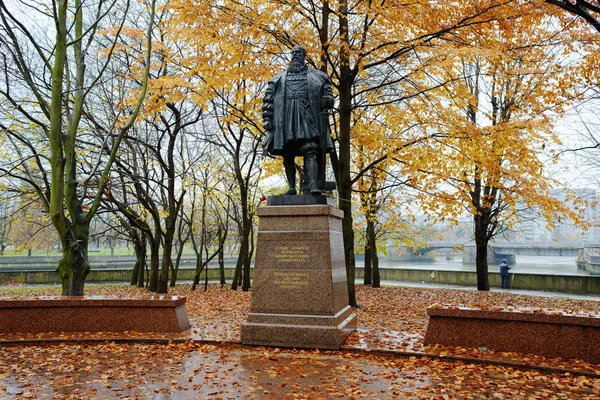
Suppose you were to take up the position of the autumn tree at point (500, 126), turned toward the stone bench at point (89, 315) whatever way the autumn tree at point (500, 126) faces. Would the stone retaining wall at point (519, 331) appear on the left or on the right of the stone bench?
left

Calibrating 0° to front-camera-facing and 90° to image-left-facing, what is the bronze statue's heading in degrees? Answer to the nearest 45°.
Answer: approximately 0°

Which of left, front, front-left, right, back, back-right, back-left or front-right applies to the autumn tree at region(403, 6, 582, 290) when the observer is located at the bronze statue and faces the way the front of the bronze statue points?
back-left

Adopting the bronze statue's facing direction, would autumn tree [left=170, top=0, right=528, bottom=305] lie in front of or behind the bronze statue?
behind
